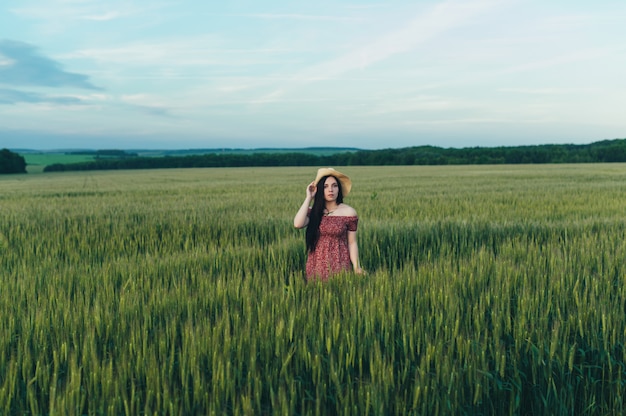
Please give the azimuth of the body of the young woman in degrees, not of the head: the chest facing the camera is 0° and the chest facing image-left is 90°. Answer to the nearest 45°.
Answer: approximately 0°
